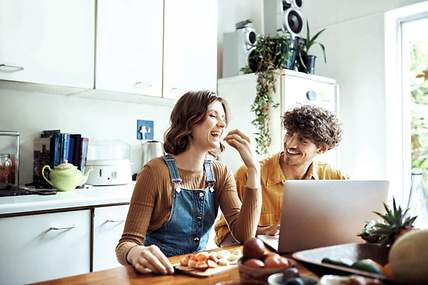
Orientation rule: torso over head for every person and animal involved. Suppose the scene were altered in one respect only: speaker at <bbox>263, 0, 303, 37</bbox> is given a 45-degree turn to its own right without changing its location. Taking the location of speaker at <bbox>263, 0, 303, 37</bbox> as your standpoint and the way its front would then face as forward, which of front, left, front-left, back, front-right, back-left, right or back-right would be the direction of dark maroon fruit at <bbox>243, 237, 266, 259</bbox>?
front

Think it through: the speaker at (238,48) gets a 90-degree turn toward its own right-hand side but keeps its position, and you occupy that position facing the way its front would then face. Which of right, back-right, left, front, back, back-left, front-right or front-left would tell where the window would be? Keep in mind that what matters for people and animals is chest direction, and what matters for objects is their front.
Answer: back-left

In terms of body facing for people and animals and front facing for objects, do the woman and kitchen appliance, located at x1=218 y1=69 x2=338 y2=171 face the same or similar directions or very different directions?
same or similar directions

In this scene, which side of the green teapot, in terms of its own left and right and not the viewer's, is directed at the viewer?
right

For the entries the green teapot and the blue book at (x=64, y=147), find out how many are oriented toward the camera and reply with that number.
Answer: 0

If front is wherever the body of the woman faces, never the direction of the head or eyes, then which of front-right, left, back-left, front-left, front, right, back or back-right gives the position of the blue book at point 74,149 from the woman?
back

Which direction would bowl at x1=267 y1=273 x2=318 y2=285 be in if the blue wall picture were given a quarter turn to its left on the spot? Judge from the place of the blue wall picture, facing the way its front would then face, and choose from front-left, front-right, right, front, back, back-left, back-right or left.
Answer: right

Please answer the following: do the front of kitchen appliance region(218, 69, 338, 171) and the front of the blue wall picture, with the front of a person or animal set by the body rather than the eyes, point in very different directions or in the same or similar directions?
same or similar directions

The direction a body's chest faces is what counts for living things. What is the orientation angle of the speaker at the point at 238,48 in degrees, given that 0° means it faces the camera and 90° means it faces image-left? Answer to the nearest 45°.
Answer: approximately 315°

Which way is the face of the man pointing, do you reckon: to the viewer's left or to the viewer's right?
to the viewer's left

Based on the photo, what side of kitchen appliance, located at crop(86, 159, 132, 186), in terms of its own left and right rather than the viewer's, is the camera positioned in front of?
front

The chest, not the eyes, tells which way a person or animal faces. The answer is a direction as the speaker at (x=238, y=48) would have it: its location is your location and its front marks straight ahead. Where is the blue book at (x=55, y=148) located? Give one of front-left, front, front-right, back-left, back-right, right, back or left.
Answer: right

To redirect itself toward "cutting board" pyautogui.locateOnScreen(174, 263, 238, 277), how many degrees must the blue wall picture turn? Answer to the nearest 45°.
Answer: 0° — it already faces it
